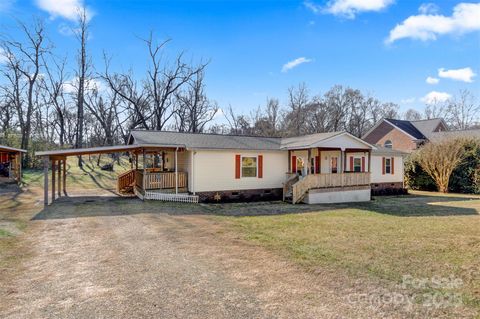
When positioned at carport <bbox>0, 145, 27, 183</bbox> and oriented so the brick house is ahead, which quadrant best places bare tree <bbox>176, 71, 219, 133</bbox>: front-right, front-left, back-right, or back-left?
front-left

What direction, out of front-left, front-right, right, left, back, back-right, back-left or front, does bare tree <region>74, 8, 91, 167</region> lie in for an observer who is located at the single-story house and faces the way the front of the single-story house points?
back

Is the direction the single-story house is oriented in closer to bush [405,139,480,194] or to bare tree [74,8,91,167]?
the bush

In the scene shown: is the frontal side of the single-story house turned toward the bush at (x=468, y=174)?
no

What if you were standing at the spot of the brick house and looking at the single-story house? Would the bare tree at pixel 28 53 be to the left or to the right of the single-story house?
right

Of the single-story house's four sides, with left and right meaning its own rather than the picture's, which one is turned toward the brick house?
left

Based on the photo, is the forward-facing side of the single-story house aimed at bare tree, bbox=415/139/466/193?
no

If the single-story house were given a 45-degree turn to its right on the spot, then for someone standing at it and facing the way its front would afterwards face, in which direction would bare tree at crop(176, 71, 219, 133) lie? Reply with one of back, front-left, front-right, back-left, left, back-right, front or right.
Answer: back

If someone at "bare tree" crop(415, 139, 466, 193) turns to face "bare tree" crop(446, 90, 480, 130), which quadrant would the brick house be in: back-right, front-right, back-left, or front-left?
front-left

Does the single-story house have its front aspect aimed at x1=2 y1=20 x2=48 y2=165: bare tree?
no
